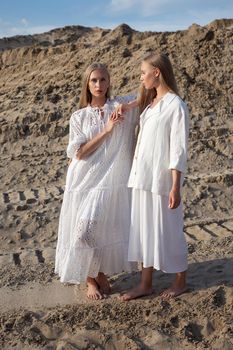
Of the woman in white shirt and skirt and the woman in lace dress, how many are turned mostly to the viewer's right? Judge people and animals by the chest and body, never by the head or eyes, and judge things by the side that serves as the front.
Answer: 0

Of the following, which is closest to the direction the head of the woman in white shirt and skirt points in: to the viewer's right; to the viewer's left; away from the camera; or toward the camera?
to the viewer's left

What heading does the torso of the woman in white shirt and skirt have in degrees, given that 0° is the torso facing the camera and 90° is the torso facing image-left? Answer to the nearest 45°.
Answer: approximately 45°

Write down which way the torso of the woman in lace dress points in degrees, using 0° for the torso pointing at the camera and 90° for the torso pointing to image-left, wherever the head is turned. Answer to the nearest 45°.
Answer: approximately 0°

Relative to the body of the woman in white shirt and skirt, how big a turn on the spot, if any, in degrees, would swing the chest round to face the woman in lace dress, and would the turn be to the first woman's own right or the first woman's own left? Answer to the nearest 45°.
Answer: approximately 45° to the first woman's own right

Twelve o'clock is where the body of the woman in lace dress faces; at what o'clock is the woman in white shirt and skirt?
The woman in white shirt and skirt is roughly at 10 o'clock from the woman in lace dress.
